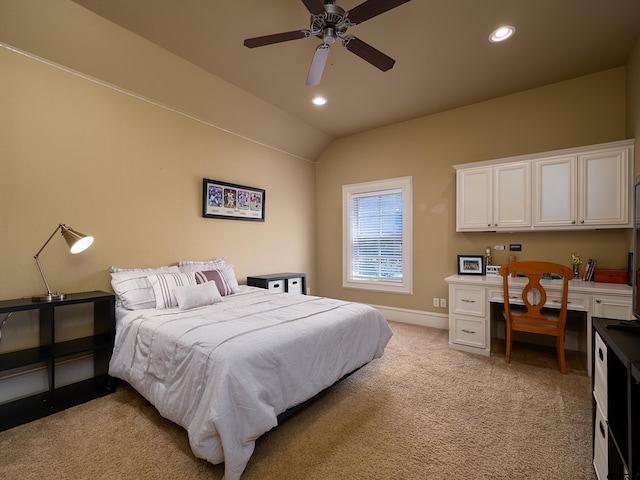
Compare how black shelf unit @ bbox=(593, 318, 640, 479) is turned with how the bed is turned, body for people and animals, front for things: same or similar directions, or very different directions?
very different directions

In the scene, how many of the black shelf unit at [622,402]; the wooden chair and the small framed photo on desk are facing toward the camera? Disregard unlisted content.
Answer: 1

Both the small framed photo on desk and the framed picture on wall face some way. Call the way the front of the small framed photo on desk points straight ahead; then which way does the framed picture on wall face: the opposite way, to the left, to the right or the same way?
to the left

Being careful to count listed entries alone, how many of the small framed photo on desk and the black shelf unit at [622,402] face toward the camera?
1

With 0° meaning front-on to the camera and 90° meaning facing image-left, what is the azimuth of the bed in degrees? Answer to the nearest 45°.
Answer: approximately 315°

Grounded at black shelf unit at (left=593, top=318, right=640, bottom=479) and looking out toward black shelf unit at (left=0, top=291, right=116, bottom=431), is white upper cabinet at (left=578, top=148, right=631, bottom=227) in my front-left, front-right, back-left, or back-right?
back-right

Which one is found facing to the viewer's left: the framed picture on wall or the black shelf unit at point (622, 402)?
the black shelf unit

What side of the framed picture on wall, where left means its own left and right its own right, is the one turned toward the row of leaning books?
front

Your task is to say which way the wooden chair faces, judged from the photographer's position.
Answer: facing away from the viewer

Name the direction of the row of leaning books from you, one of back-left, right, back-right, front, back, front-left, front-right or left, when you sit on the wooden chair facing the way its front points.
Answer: front-right

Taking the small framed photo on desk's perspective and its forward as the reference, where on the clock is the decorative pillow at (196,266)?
The decorative pillow is roughly at 2 o'clock from the small framed photo on desk.

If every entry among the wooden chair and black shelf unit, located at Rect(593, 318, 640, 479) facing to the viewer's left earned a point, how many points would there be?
1

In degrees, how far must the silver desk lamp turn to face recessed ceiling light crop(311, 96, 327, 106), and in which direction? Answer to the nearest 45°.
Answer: approximately 45° to its left
